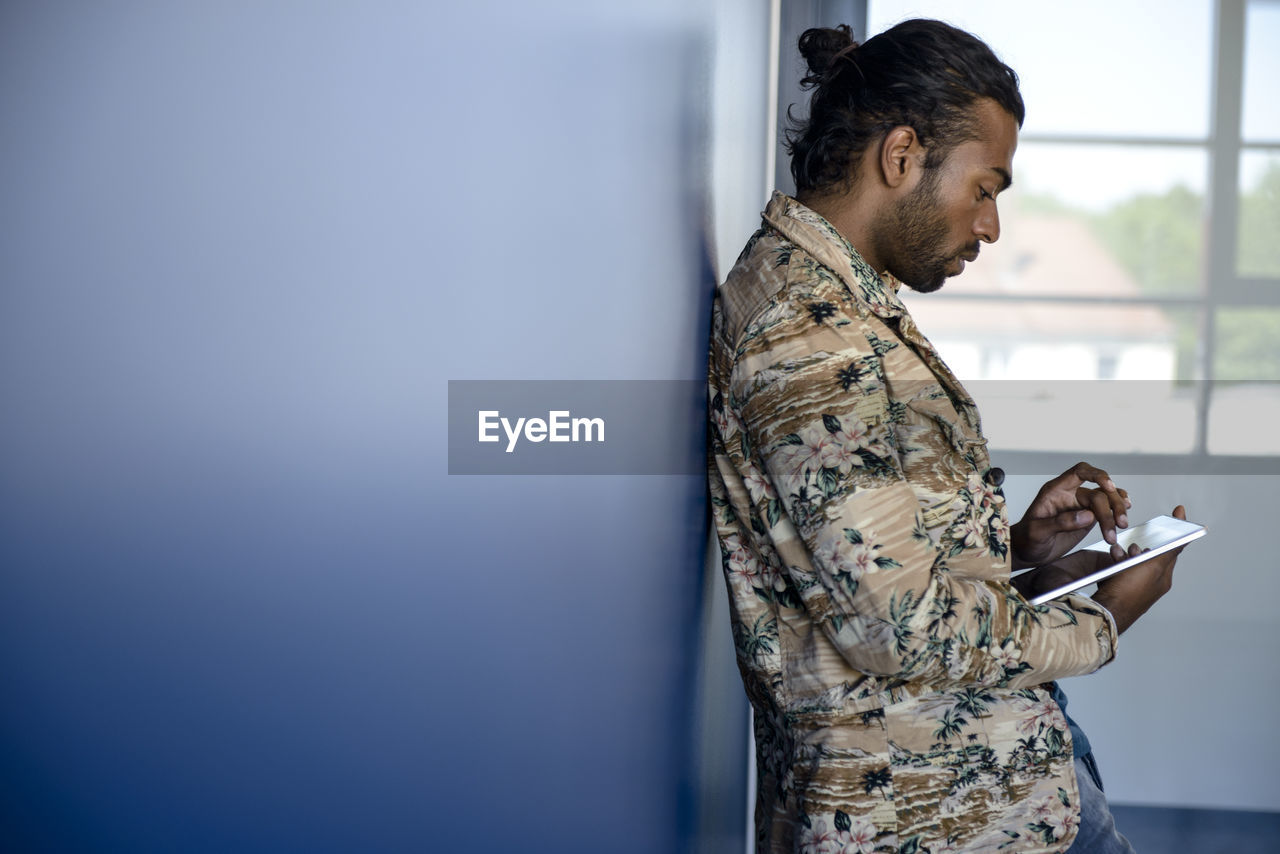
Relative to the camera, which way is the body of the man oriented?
to the viewer's right

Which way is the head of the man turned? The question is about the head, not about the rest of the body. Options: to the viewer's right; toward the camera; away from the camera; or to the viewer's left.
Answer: to the viewer's right
